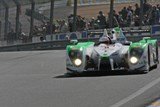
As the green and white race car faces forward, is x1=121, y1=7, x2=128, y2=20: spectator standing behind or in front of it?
behind

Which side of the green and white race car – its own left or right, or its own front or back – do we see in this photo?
front

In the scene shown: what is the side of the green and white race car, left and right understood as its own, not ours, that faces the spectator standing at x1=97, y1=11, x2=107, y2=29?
back

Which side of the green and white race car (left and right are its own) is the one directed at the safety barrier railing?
back
